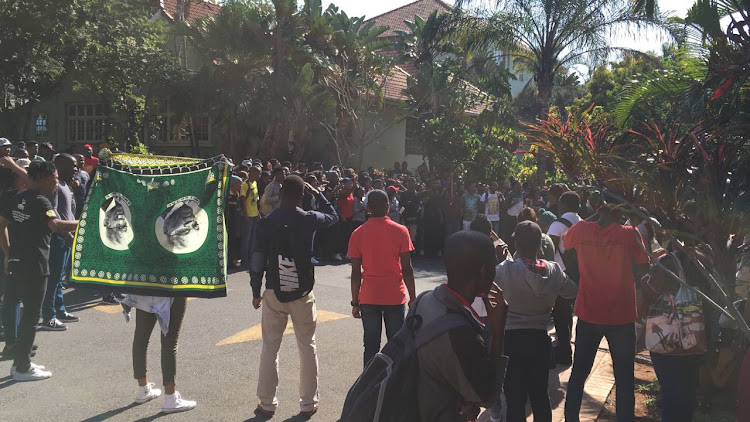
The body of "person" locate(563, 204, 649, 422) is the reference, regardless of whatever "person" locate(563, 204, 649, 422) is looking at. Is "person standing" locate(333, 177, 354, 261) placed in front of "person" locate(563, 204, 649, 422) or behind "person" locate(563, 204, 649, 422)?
in front

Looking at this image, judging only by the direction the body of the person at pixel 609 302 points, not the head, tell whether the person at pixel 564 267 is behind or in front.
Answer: in front

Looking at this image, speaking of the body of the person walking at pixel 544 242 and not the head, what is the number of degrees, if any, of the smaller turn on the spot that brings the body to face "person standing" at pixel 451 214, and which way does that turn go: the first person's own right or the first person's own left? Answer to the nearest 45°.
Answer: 0° — they already face them

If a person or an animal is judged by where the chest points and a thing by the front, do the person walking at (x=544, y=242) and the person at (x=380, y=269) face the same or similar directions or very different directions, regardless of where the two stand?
same or similar directions

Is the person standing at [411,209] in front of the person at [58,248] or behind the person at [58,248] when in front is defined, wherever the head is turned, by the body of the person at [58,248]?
in front

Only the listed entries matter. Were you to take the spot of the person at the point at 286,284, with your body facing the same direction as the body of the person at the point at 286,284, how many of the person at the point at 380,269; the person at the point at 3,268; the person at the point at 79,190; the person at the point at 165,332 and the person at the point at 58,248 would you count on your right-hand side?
1

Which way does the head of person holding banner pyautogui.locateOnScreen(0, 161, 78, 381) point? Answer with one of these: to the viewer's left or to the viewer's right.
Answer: to the viewer's right

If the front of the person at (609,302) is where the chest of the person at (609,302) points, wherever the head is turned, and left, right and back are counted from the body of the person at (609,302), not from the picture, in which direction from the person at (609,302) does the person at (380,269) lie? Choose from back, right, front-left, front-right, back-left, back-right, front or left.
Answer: left

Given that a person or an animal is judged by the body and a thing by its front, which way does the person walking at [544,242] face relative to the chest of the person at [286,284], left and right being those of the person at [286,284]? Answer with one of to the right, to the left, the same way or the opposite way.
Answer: the same way

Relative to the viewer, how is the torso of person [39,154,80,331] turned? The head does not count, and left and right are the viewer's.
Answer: facing to the right of the viewer

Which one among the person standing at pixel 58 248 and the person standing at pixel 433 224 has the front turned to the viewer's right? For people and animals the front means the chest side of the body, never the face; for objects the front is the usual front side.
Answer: the person standing at pixel 58 248

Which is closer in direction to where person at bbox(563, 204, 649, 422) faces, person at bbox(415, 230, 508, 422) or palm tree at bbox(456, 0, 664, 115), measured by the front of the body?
the palm tree

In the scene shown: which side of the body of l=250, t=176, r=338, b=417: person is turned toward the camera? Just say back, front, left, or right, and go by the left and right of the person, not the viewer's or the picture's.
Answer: back

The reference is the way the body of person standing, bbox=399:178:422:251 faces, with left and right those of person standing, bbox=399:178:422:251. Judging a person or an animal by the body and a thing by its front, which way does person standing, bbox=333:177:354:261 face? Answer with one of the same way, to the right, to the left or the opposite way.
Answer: the same way
